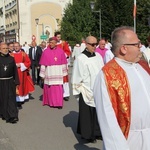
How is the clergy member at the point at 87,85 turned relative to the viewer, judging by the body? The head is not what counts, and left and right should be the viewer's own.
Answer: facing the viewer and to the right of the viewer

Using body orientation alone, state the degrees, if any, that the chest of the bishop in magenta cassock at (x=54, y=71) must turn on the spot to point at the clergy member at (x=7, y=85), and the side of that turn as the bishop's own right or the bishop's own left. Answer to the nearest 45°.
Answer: approximately 45° to the bishop's own right

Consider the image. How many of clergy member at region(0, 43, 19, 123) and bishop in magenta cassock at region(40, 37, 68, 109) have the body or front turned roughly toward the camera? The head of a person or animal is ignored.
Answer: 2

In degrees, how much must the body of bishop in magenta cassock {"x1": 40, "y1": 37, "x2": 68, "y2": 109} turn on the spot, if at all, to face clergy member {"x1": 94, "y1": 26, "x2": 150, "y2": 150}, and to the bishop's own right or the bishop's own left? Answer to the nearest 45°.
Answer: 0° — they already face them

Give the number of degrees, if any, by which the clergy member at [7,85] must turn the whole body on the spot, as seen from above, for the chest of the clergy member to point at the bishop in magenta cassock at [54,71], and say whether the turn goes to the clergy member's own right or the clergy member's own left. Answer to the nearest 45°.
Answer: approximately 135° to the clergy member's own left

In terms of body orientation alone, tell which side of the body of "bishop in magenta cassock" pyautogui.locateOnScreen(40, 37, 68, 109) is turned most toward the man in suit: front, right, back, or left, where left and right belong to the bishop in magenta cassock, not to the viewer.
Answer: back

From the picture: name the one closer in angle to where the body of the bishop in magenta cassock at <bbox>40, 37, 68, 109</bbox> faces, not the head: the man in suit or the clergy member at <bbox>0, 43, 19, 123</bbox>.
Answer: the clergy member

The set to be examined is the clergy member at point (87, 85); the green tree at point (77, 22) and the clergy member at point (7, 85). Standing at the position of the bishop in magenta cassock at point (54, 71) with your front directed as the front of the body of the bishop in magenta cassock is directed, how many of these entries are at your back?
1

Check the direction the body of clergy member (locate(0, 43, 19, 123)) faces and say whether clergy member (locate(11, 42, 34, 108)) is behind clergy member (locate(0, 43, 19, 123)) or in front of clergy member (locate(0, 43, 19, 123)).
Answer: behind
